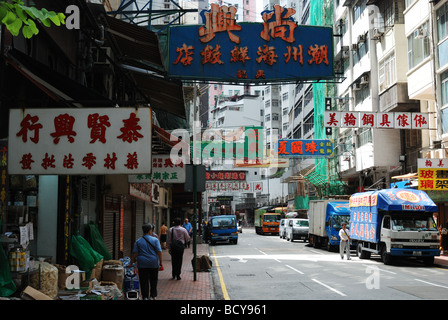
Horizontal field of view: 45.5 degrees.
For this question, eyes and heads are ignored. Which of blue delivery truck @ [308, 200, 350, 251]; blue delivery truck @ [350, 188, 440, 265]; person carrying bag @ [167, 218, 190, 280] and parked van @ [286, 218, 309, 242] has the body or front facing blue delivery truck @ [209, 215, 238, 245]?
the person carrying bag

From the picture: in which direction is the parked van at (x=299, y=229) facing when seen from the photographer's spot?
facing the viewer and to the right of the viewer

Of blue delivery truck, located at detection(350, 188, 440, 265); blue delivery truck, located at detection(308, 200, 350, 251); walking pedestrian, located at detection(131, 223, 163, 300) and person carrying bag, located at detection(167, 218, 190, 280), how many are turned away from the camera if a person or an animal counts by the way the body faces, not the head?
2

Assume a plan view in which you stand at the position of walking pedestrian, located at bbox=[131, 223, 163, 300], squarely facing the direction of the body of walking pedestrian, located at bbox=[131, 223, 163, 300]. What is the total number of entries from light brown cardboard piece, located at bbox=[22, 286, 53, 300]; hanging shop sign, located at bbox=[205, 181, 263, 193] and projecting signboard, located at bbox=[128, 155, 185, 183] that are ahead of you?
2

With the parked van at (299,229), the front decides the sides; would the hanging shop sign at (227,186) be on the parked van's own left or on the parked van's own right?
on the parked van's own right

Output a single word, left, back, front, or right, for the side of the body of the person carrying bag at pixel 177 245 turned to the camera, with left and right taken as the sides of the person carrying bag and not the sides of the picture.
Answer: back

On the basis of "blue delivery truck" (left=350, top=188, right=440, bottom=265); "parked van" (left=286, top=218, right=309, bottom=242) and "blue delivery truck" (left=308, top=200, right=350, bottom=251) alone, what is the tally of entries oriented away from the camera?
0

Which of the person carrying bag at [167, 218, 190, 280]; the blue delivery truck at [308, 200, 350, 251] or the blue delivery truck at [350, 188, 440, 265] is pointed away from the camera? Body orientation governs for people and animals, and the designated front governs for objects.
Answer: the person carrying bag

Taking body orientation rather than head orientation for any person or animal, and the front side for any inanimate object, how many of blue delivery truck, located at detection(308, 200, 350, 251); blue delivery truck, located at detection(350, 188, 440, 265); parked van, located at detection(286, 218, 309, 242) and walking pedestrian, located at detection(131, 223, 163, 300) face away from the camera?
1

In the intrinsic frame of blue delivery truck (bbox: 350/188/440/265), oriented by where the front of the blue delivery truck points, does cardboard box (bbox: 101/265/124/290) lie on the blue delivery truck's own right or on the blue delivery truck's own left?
on the blue delivery truck's own right

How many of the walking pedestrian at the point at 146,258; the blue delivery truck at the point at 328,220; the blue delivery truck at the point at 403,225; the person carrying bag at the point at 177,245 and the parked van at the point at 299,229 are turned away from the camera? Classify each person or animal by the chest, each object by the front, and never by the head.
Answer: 2

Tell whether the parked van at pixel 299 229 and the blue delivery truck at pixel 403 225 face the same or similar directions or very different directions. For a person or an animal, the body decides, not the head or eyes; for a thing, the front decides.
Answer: same or similar directions

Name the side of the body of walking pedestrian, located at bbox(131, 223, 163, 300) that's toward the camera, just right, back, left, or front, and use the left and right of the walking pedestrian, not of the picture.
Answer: back

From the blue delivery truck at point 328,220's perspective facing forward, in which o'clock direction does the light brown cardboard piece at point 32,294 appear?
The light brown cardboard piece is roughly at 2 o'clock from the blue delivery truck.

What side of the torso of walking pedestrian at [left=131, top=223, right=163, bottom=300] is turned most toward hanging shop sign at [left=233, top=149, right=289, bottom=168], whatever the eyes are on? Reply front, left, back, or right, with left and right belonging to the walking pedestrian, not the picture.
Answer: front

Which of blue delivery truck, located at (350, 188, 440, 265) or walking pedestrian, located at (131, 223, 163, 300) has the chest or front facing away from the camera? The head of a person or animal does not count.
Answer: the walking pedestrian

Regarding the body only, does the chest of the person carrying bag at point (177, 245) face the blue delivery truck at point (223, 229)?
yes

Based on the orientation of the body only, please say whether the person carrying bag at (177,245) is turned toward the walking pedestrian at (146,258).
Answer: no
